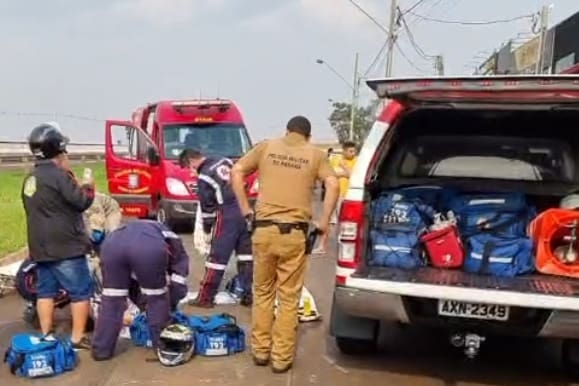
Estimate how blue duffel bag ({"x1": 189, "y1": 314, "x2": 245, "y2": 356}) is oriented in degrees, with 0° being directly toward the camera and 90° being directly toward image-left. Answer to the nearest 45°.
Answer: approximately 0°

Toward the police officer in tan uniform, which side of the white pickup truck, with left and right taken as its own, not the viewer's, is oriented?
left

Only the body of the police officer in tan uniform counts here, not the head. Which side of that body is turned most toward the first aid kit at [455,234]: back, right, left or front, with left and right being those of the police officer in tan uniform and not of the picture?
right

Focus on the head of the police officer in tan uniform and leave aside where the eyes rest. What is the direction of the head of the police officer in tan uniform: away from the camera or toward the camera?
away from the camera

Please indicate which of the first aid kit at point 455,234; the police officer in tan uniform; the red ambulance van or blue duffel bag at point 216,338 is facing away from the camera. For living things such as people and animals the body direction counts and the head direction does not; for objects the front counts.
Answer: the police officer in tan uniform

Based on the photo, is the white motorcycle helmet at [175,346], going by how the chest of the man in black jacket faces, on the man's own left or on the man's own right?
on the man's own right

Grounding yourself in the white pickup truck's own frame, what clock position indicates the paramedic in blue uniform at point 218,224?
The paramedic in blue uniform is roughly at 10 o'clock from the white pickup truck.

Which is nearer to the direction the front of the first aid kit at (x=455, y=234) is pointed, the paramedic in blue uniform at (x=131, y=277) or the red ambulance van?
the paramedic in blue uniform

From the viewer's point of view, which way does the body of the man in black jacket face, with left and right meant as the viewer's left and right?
facing away from the viewer and to the right of the viewer

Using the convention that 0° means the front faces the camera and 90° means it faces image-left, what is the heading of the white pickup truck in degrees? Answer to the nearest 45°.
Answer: approximately 180°

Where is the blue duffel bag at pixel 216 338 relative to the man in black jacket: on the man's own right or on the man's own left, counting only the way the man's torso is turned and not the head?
on the man's own right

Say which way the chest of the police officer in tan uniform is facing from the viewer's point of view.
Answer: away from the camera
